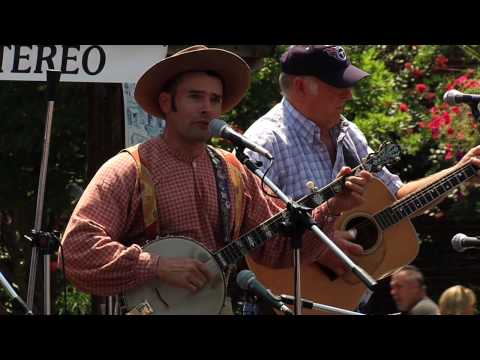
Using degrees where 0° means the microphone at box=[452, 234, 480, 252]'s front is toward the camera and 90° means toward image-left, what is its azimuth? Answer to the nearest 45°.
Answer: approximately 90°

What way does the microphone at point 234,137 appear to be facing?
to the viewer's left

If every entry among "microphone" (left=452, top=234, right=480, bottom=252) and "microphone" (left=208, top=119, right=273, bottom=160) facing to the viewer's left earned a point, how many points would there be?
2

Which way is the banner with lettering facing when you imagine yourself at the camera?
facing the viewer

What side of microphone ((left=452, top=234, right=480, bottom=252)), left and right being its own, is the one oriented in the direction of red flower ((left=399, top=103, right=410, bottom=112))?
right

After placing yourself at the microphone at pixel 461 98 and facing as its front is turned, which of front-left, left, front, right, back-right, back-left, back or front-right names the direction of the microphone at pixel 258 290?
front-left

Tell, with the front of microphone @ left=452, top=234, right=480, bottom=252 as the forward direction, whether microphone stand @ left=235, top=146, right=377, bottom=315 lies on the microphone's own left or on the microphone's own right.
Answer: on the microphone's own left

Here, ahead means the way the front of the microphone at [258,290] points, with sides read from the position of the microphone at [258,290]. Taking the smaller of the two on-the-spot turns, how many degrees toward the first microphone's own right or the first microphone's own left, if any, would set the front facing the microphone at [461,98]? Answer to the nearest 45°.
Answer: approximately 135° to the first microphone's own right

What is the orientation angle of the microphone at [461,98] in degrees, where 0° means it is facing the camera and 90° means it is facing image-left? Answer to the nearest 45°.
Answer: approximately 90°

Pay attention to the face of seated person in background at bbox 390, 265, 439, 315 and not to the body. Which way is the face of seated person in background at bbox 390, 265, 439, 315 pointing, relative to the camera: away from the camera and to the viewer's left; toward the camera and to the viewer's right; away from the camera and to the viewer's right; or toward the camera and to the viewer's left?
toward the camera and to the viewer's left

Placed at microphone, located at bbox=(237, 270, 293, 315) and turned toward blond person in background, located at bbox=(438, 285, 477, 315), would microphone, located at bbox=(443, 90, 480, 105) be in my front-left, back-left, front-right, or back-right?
front-right
